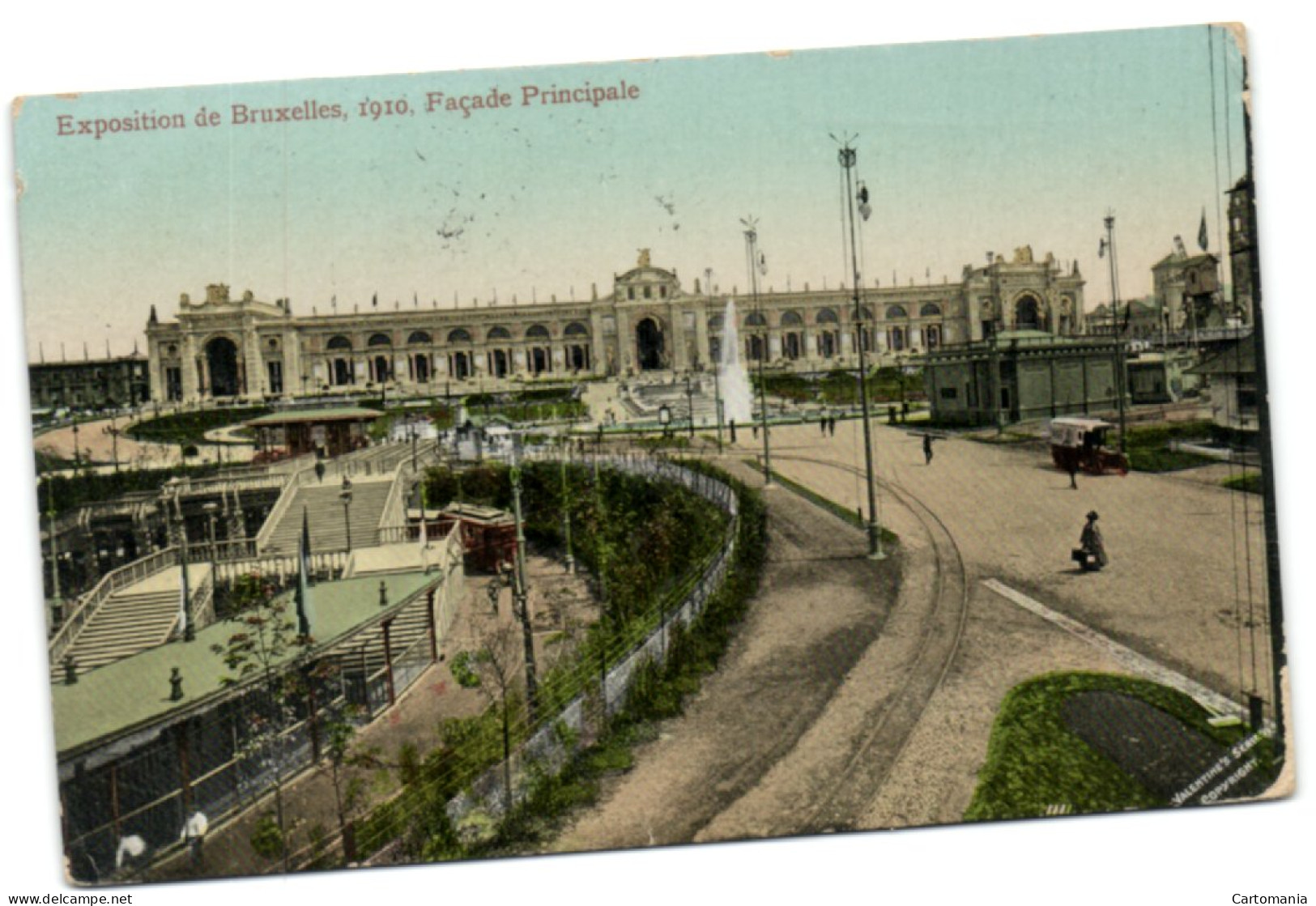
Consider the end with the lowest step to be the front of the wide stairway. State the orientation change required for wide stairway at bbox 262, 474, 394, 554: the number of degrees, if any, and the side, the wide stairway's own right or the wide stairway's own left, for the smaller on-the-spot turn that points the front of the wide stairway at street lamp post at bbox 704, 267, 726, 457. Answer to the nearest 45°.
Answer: approximately 90° to the wide stairway's own left

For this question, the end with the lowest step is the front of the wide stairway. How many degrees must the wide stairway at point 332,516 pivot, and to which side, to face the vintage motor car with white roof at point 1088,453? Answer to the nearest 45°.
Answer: approximately 90° to its left

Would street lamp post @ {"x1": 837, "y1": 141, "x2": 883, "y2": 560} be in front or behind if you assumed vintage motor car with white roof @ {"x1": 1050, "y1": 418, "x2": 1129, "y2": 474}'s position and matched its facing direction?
behind

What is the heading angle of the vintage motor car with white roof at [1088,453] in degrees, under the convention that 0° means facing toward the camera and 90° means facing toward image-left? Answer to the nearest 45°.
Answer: approximately 270°

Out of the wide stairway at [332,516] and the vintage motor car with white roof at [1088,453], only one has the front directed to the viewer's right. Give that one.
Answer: the vintage motor car with white roof

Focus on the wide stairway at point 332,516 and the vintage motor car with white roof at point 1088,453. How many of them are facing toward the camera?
1

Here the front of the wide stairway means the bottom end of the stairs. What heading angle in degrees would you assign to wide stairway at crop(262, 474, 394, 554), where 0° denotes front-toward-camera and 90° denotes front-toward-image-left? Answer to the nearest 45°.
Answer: approximately 0°

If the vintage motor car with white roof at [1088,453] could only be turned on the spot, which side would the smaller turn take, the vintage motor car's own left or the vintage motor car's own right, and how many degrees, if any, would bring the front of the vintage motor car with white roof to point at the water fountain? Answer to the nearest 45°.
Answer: approximately 180°
